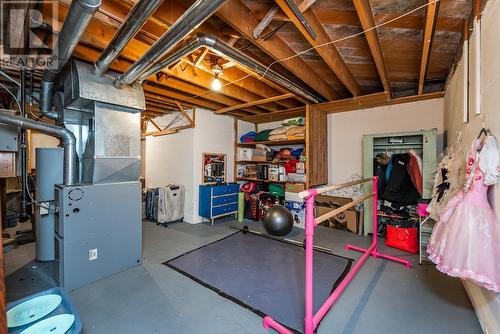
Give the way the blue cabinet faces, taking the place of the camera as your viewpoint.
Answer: facing the viewer and to the right of the viewer

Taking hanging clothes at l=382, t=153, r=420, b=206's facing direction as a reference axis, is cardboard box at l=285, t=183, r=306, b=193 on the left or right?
on its right

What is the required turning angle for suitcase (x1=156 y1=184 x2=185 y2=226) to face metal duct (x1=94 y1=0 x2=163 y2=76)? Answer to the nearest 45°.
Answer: approximately 45° to its right

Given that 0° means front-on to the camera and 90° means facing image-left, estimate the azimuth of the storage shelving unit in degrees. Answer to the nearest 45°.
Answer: approximately 45°

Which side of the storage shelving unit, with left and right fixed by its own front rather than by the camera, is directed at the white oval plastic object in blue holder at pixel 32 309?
front

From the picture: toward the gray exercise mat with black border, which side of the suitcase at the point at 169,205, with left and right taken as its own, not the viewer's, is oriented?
front

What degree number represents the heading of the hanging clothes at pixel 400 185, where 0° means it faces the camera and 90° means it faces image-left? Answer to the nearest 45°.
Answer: approximately 0°

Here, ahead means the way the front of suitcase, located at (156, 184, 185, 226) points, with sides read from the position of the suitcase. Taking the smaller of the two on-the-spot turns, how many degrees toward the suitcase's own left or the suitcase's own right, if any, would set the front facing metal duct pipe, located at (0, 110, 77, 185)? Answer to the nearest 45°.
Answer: approximately 90° to the suitcase's own right

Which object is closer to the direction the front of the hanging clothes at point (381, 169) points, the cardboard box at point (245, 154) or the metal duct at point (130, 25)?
the metal duct

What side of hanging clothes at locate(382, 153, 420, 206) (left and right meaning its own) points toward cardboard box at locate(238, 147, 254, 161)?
right
